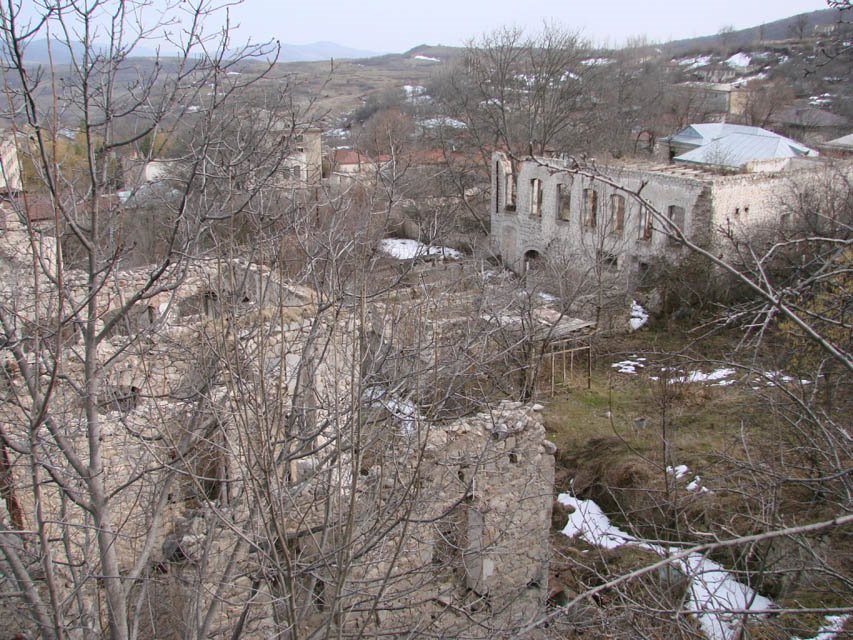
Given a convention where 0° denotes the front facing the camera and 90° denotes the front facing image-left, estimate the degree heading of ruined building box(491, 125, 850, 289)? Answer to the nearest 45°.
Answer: approximately 45°

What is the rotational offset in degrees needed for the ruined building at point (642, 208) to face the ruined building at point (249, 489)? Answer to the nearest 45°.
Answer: approximately 45° to its left
